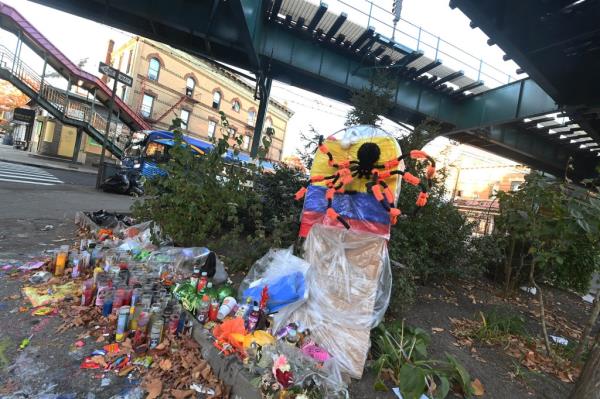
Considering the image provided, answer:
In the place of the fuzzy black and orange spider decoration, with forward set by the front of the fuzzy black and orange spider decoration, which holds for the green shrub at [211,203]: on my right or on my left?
on my right

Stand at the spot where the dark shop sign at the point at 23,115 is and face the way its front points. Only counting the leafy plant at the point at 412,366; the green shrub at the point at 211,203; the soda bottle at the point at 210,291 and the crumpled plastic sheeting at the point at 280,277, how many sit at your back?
0

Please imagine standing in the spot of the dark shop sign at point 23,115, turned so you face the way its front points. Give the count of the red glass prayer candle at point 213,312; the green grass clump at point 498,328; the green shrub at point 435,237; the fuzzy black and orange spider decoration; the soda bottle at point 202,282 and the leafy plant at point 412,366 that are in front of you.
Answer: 6

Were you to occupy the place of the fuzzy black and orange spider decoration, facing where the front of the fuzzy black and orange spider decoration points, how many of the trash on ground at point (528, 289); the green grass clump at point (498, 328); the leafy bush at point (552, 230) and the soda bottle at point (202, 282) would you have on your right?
1

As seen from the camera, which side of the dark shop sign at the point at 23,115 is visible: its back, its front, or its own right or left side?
front

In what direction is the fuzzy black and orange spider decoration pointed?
toward the camera

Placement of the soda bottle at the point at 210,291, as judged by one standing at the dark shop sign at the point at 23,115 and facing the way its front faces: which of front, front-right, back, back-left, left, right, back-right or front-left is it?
front

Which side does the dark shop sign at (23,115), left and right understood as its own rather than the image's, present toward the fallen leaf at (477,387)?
front

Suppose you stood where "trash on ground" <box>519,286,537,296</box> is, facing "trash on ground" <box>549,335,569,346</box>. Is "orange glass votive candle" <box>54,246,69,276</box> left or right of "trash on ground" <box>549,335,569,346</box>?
right
